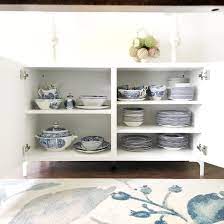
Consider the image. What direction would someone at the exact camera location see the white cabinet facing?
facing the viewer

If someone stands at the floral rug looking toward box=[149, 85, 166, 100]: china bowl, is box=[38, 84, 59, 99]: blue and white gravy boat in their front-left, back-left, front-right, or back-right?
front-left
